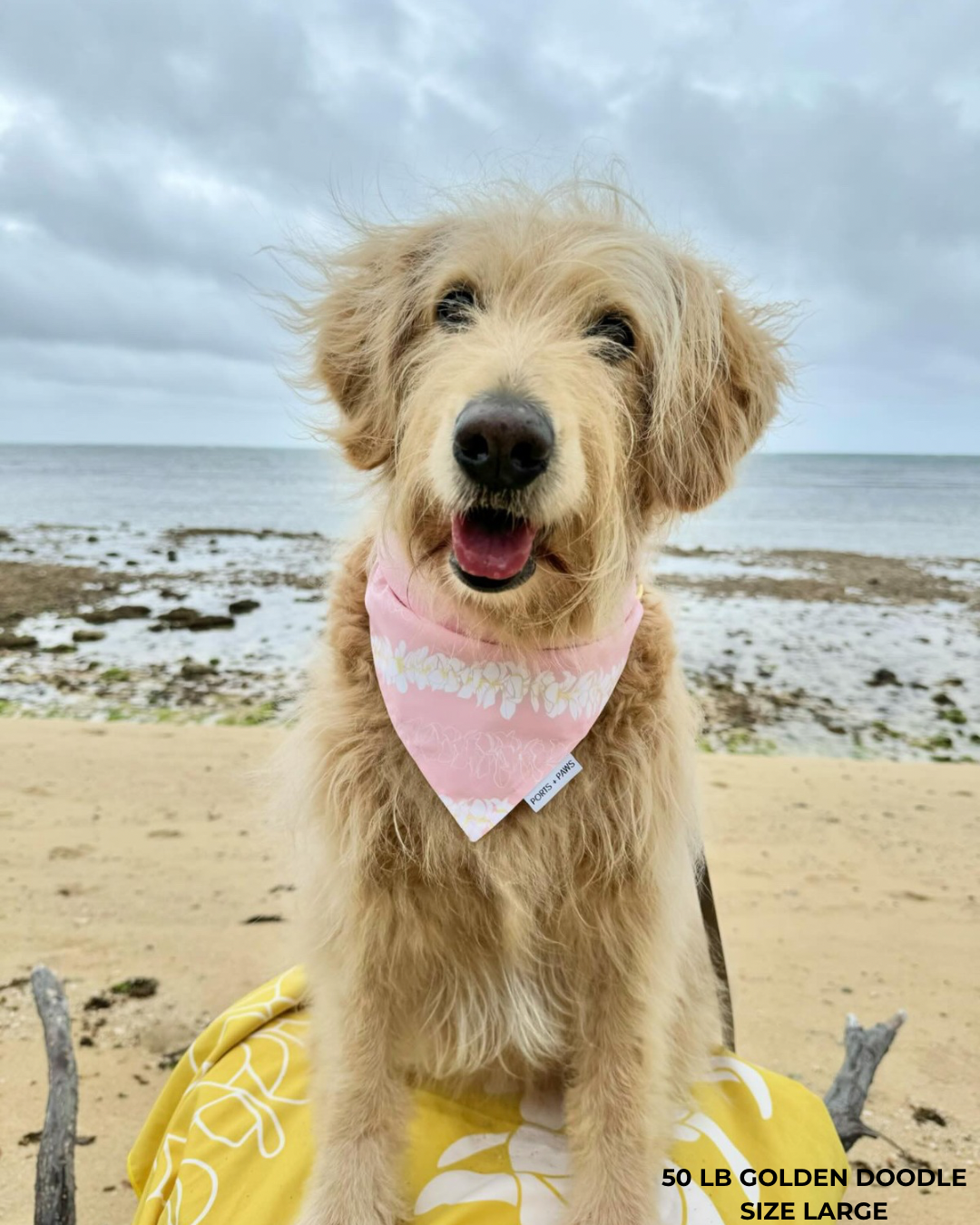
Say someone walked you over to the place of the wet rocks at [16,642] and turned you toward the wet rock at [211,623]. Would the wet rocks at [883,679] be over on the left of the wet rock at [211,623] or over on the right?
right

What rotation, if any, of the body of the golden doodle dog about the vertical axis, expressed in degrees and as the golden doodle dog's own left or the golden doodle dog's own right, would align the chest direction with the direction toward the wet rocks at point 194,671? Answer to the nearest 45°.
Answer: approximately 135° to the golden doodle dog's own right

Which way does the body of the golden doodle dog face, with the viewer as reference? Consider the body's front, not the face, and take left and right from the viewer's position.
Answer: facing the viewer

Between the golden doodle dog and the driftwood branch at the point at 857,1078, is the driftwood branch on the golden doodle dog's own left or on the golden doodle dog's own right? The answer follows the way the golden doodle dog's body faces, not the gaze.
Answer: on the golden doodle dog's own left

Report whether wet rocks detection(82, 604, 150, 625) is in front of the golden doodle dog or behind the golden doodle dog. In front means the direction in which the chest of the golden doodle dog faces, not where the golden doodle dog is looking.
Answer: behind

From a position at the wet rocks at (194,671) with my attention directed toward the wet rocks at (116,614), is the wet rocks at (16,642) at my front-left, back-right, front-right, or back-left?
front-left

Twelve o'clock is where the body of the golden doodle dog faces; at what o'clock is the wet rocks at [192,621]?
The wet rocks is roughly at 5 o'clock from the golden doodle dog.

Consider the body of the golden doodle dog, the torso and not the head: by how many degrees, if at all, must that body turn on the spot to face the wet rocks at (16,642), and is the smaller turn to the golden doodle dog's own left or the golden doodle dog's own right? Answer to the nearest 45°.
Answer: approximately 135° to the golden doodle dog's own right
